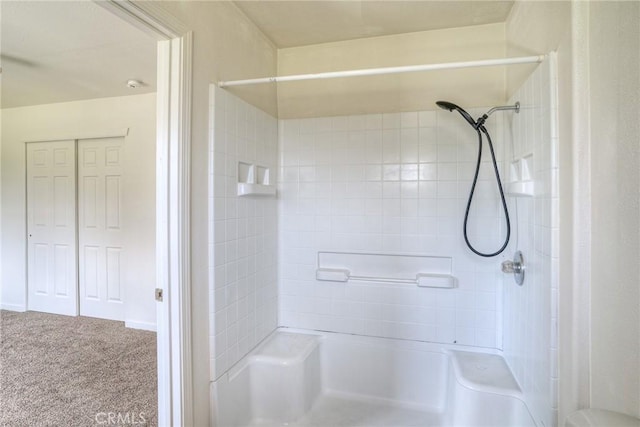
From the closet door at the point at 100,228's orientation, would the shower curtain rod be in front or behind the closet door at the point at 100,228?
in front

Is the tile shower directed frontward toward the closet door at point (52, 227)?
no

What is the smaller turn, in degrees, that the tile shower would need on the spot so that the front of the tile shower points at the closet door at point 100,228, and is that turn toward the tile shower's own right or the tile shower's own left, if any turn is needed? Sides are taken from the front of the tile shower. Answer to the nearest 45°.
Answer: approximately 90° to the tile shower's own right

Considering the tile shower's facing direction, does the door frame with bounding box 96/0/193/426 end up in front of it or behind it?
in front

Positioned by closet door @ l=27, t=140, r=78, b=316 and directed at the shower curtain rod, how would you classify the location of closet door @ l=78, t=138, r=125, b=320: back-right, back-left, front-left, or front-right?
front-left

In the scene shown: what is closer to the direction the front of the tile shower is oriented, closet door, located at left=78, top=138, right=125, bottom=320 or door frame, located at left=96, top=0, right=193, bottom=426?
the door frame

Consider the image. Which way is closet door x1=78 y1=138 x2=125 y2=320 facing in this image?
toward the camera

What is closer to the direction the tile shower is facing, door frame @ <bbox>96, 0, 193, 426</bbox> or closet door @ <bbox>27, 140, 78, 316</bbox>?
the door frame

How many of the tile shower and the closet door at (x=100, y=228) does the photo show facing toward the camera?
2

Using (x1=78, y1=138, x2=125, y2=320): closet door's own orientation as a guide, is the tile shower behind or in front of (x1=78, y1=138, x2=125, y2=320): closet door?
in front
